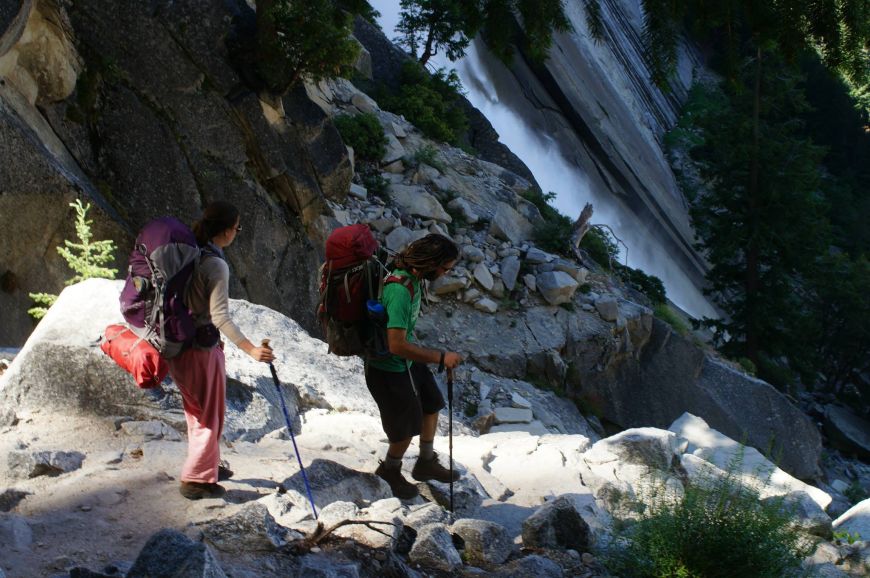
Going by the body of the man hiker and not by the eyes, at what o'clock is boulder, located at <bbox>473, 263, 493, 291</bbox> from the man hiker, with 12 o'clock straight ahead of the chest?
The boulder is roughly at 9 o'clock from the man hiker.

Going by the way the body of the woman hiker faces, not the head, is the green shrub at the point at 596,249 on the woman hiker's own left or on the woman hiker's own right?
on the woman hiker's own left

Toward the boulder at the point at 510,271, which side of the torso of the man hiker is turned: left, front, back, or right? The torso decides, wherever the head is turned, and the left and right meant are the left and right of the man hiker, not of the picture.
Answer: left

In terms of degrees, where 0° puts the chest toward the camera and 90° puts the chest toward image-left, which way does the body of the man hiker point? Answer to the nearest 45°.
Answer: approximately 270°

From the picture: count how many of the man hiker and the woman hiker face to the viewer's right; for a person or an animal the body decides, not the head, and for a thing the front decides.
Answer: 2

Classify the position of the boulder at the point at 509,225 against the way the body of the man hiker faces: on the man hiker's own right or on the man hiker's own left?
on the man hiker's own left

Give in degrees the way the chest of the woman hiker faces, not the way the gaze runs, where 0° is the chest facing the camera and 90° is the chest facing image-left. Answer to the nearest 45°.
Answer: approximately 270°

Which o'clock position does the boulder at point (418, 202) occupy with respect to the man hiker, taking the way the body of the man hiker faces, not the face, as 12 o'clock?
The boulder is roughly at 9 o'clock from the man hiker.

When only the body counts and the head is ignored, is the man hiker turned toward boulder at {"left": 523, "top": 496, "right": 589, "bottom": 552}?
yes

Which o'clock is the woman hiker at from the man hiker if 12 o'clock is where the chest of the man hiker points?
The woman hiker is roughly at 5 o'clock from the man hiker.
